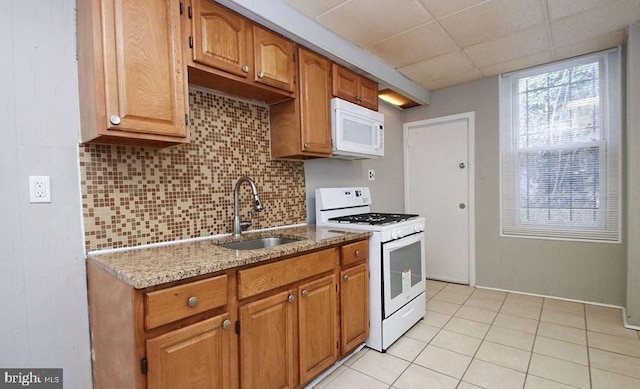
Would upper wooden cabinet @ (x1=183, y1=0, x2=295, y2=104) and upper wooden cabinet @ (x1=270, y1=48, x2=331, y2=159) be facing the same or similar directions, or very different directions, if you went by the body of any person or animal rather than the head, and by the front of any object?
same or similar directions

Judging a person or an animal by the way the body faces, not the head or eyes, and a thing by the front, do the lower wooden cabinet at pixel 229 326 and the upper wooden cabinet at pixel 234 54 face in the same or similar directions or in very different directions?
same or similar directions

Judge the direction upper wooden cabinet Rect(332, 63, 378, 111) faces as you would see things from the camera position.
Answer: facing the viewer and to the right of the viewer

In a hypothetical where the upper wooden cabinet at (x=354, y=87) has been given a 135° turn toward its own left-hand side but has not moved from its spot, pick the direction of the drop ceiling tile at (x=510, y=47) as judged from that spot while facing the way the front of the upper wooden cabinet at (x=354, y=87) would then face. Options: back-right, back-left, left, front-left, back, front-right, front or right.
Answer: right

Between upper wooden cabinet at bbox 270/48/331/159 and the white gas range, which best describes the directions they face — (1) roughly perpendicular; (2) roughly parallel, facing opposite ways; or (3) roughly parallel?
roughly parallel

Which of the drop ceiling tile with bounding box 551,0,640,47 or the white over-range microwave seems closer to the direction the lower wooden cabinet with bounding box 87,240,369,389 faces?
the drop ceiling tile

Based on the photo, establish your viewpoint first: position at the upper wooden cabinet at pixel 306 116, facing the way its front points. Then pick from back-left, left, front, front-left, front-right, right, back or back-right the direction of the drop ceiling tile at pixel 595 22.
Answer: front-left

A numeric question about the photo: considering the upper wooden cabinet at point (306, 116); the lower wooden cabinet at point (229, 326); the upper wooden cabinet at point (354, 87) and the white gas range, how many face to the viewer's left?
0

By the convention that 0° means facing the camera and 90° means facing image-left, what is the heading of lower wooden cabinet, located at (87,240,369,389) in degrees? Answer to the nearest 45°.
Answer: approximately 315°

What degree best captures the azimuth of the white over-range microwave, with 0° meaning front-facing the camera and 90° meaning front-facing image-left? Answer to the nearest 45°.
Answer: approximately 315°

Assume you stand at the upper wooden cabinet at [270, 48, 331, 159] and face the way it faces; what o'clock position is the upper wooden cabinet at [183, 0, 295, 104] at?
the upper wooden cabinet at [183, 0, 295, 104] is roughly at 3 o'clock from the upper wooden cabinet at [270, 48, 331, 159].

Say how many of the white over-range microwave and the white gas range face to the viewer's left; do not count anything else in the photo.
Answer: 0
